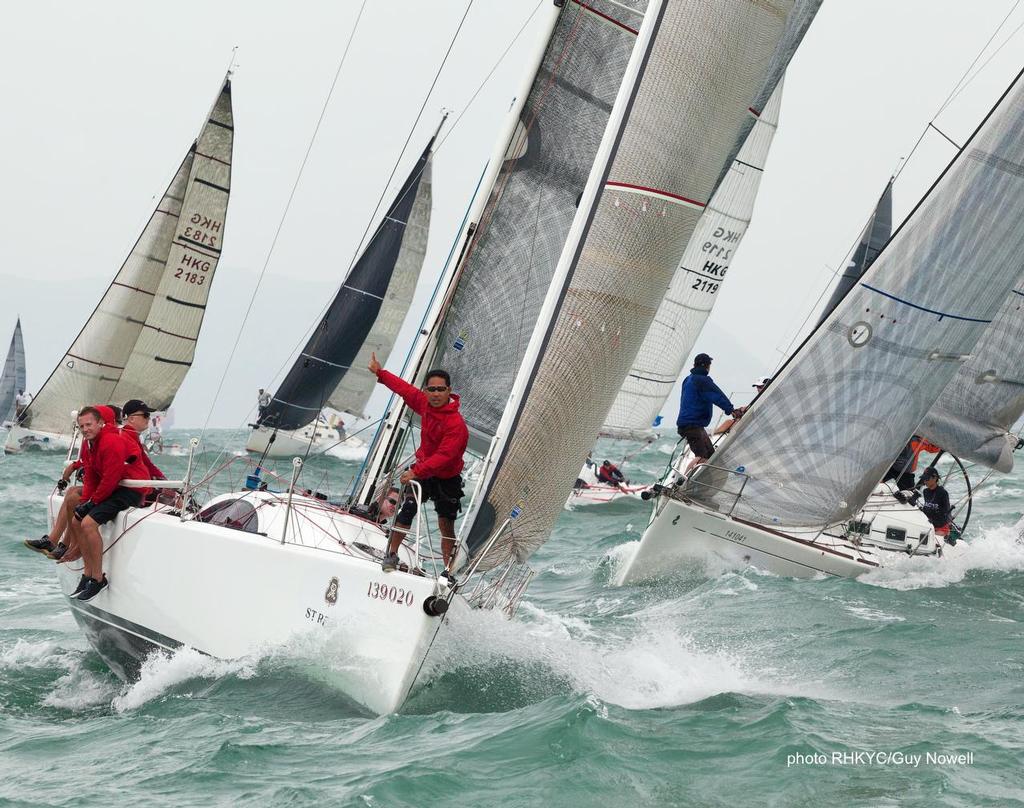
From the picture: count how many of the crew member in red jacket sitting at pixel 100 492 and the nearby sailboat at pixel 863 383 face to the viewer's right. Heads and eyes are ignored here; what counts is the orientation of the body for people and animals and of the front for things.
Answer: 0

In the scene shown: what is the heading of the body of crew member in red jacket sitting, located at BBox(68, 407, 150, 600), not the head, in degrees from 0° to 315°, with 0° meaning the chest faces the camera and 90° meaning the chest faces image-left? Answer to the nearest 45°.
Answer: approximately 45°

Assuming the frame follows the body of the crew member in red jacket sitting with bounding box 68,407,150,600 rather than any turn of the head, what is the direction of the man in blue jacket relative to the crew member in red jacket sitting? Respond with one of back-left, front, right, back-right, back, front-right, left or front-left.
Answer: back

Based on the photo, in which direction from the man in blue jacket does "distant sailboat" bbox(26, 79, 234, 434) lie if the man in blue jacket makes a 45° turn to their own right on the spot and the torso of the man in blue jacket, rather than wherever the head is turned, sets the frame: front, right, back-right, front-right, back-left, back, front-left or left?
back-left

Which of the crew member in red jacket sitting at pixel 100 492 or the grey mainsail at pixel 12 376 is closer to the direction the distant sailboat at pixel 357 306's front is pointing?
the crew member in red jacket sitting

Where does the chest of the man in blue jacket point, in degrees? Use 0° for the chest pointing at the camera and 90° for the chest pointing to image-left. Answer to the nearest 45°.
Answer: approximately 225°

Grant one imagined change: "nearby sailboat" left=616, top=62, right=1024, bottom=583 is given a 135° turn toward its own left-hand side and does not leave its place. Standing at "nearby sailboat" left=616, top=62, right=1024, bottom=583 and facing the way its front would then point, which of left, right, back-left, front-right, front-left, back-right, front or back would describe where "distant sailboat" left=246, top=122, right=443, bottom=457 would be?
back-left

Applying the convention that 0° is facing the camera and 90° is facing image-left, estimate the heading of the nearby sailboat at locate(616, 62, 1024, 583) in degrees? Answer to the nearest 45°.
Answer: approximately 45°

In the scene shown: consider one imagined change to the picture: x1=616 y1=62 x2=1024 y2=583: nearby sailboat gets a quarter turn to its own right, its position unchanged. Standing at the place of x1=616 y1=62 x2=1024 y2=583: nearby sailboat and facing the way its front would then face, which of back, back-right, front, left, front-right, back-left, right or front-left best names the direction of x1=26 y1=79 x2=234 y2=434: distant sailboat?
front

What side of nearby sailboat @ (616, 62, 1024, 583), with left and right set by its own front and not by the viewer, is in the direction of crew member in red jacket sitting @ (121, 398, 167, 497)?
front
